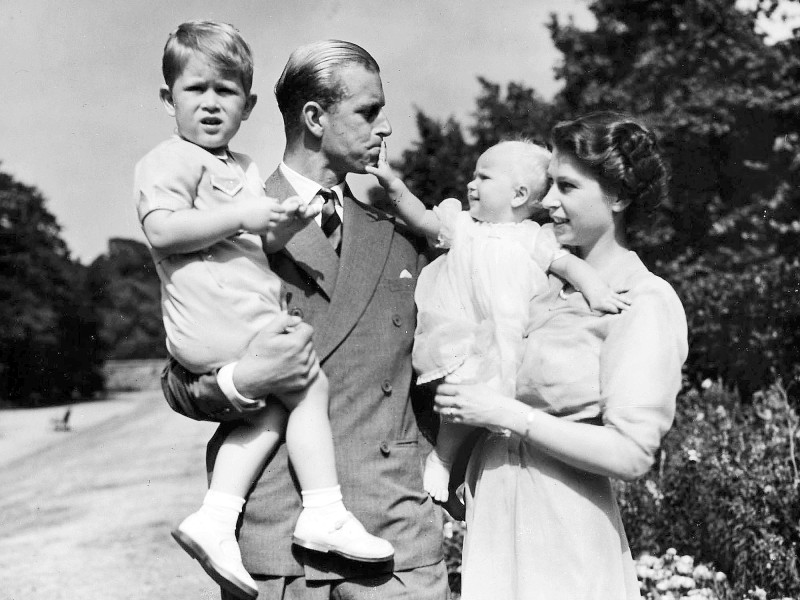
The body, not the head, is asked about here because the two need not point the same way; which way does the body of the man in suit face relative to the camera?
toward the camera

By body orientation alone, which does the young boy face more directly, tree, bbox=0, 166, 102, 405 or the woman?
the woman

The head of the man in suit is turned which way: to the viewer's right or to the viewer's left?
to the viewer's right

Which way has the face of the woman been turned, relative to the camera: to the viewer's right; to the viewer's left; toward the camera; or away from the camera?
to the viewer's left

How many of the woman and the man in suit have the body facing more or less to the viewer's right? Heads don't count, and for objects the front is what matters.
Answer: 0

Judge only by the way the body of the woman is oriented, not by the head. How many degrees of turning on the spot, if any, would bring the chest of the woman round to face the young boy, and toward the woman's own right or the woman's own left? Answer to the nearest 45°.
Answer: approximately 45° to the woman's own right

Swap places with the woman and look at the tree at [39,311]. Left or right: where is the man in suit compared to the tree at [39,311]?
left

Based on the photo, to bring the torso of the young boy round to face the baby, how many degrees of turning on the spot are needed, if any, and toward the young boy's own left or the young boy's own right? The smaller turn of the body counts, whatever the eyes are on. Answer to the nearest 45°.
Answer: approximately 45° to the young boy's own left

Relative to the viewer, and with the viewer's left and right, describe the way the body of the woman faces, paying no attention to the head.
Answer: facing the viewer and to the left of the viewer

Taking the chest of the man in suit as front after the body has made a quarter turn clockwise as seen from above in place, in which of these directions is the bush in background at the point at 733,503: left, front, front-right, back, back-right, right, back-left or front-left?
back-right

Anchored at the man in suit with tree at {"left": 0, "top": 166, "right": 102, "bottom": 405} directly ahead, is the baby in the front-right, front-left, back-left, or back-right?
back-right

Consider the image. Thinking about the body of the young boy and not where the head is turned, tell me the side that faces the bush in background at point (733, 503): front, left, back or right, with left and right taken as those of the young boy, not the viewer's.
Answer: left

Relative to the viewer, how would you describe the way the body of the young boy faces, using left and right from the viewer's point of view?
facing the viewer and to the right of the viewer
